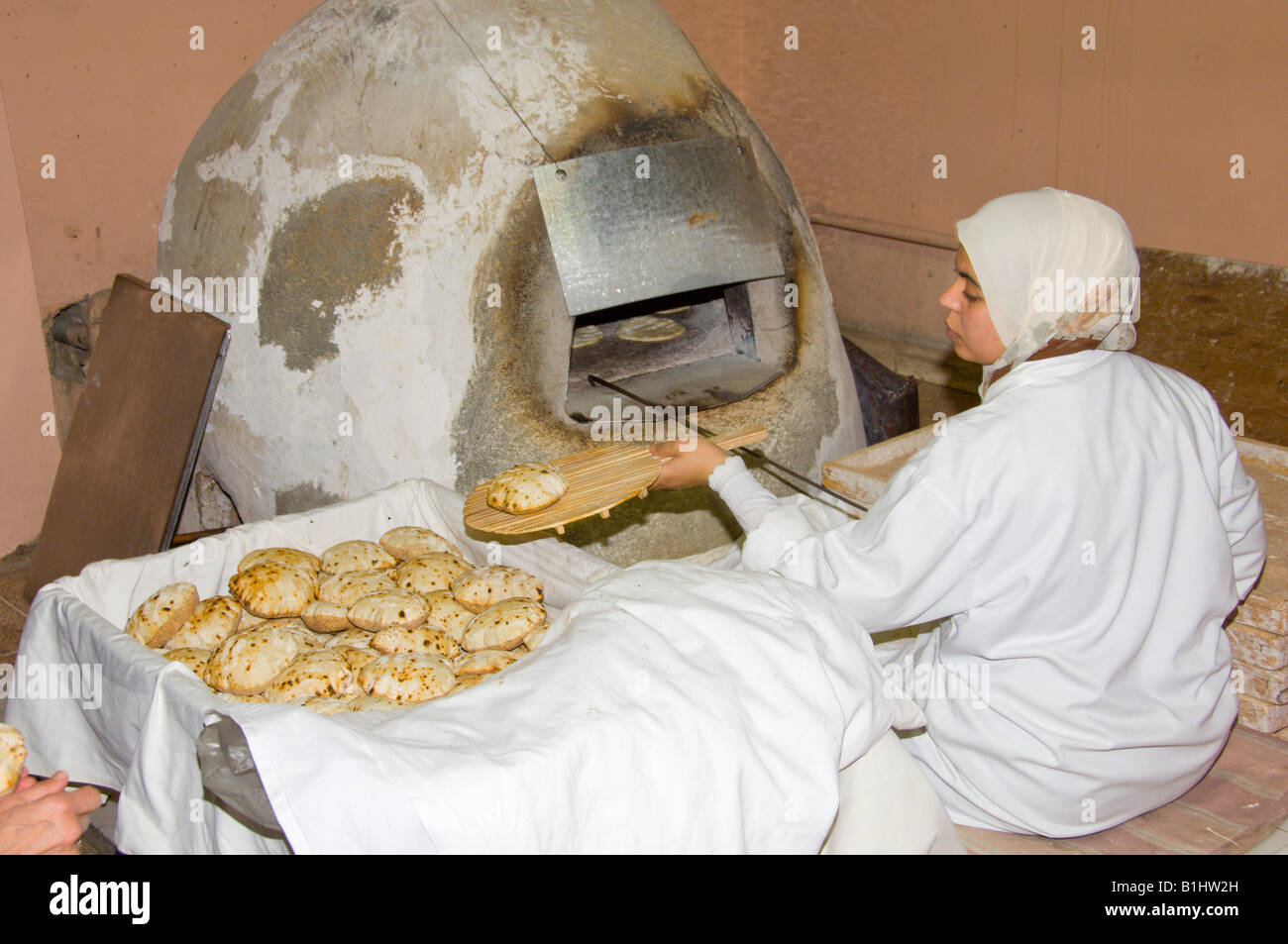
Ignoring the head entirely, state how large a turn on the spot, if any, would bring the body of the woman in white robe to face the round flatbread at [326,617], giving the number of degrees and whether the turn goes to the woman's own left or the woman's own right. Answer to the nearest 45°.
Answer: approximately 45° to the woman's own left

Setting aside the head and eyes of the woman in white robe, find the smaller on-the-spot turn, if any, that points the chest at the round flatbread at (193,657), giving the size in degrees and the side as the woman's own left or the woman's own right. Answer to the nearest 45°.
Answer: approximately 45° to the woman's own left

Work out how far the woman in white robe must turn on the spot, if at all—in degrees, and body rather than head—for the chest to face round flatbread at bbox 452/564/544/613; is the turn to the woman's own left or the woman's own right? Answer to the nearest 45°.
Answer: approximately 45° to the woman's own left

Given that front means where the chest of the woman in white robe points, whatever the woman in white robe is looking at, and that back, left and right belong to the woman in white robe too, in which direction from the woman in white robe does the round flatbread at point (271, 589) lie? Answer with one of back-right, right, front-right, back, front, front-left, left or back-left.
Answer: front-left

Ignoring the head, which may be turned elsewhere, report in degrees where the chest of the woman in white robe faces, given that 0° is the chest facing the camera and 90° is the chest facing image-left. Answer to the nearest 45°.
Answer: approximately 135°

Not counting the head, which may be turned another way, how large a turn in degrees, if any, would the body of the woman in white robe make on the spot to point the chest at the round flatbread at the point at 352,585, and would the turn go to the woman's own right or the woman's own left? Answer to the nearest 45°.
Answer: approximately 45° to the woman's own left

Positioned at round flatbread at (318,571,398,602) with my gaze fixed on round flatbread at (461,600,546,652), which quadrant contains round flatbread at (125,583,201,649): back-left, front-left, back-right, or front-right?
back-right

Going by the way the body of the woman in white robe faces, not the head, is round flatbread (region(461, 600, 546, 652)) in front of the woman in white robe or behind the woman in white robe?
in front

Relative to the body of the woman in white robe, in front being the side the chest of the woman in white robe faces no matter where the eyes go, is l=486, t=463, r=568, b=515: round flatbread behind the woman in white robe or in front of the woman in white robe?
in front

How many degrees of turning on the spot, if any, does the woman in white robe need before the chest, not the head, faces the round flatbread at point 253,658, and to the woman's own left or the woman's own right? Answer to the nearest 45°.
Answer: approximately 45° to the woman's own left

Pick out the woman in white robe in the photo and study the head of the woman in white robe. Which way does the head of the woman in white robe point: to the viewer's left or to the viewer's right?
to the viewer's left

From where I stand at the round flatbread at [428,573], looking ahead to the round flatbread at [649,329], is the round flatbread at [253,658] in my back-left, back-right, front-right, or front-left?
back-left
